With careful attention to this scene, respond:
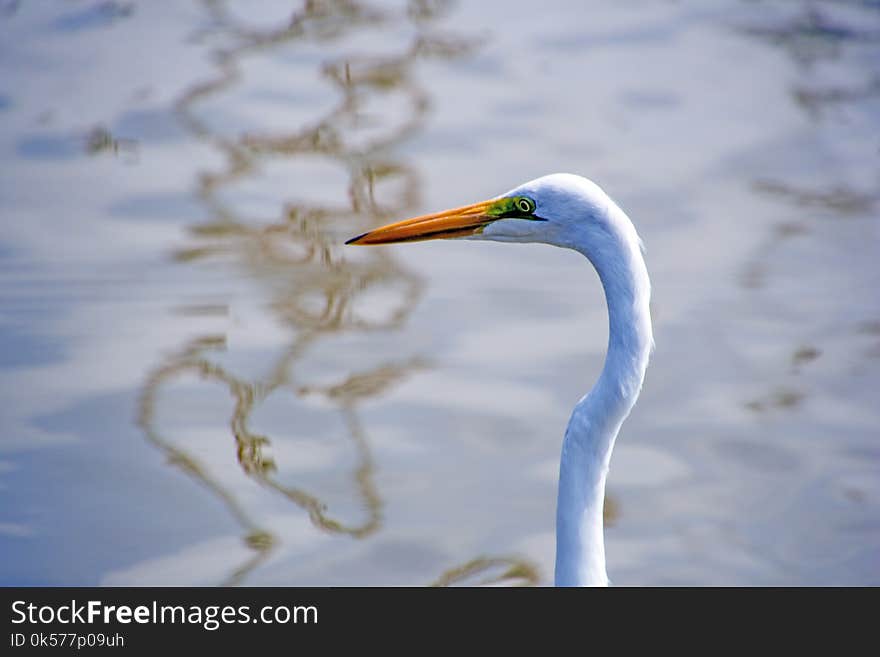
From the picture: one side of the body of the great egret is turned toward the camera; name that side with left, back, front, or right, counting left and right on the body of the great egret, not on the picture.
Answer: left
